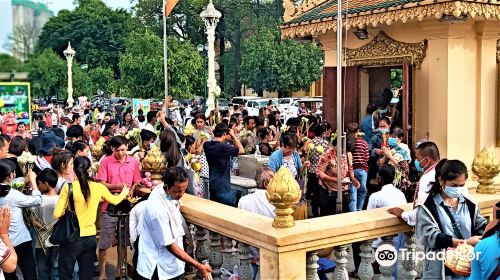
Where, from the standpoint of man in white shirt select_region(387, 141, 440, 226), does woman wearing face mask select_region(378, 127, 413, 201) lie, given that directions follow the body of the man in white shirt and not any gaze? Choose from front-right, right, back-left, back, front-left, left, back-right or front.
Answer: right

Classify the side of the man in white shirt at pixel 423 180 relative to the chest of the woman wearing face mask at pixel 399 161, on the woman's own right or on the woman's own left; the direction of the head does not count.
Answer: on the woman's own left

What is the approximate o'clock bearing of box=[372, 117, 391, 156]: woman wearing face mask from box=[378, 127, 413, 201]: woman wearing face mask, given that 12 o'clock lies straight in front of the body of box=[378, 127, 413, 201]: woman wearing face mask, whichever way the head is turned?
box=[372, 117, 391, 156]: woman wearing face mask is roughly at 4 o'clock from box=[378, 127, 413, 201]: woman wearing face mask.

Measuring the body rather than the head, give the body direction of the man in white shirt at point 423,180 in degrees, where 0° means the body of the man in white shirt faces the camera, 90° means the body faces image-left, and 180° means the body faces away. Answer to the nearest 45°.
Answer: approximately 90°

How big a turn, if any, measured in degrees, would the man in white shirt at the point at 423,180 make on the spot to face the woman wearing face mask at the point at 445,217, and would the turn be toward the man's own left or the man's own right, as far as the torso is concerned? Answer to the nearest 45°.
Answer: approximately 90° to the man's own left

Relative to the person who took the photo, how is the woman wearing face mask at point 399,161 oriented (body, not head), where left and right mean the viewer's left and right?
facing the viewer and to the left of the viewer

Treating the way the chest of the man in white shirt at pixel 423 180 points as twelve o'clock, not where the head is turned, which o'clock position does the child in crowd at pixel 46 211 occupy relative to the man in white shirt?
The child in crowd is roughly at 12 o'clock from the man in white shirt.

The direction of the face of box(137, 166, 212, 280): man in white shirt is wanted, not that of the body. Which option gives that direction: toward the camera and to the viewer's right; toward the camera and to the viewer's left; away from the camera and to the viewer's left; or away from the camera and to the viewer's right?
toward the camera and to the viewer's right

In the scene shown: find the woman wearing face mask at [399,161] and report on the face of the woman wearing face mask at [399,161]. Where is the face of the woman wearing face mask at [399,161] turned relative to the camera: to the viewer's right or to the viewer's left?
to the viewer's left

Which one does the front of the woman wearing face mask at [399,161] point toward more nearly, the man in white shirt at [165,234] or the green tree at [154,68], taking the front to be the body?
the man in white shirt

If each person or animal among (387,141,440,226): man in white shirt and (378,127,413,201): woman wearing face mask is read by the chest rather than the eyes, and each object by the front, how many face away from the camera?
0
